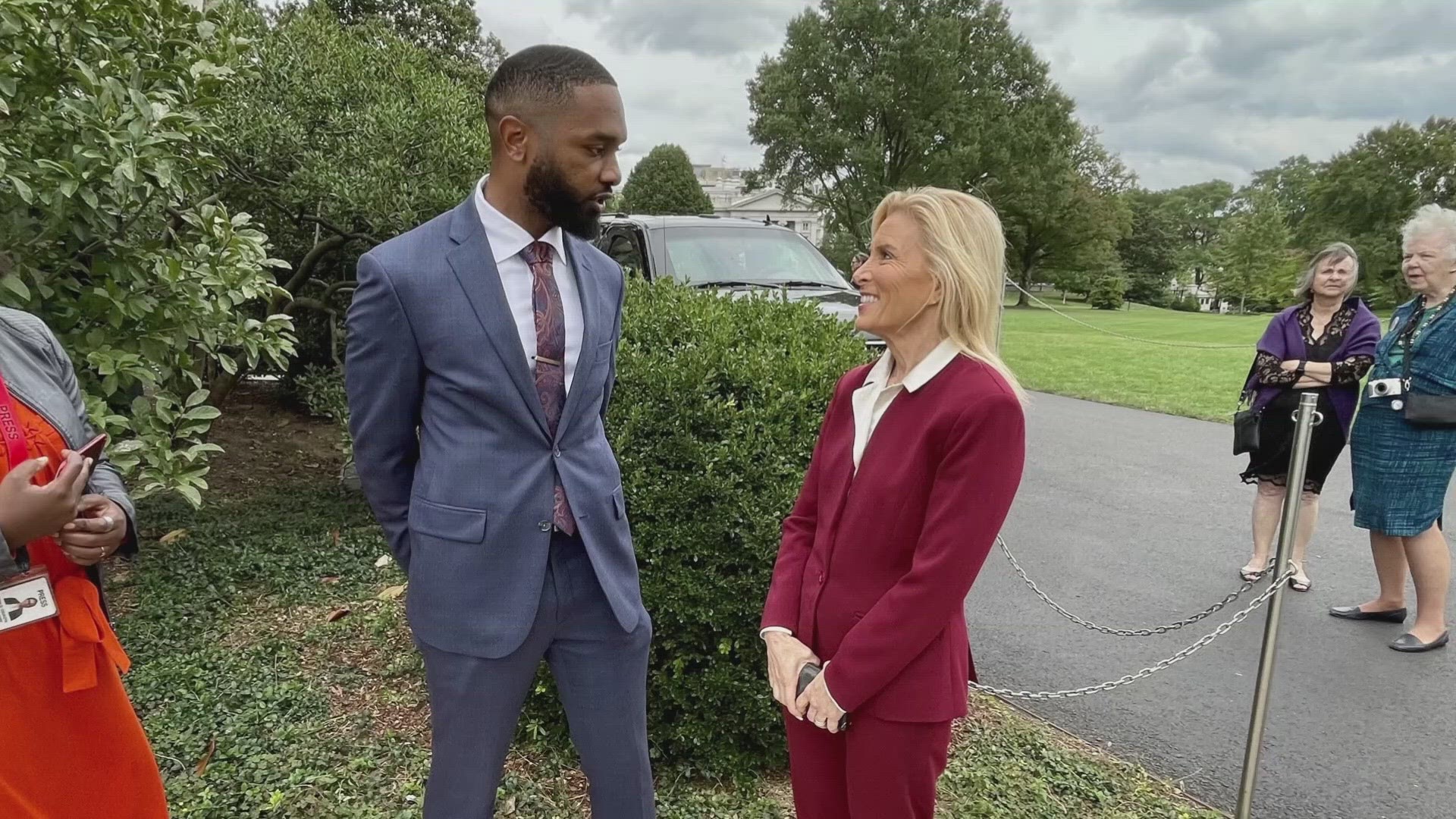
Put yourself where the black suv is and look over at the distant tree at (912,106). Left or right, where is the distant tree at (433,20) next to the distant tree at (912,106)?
left

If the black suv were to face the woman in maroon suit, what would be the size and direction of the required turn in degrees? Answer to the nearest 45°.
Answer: approximately 45° to its right

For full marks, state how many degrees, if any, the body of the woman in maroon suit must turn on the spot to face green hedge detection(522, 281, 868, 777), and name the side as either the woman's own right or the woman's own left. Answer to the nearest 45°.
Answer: approximately 90° to the woman's own right

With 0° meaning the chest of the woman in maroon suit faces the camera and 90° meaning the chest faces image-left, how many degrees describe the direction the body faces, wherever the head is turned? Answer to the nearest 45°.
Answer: approximately 45°

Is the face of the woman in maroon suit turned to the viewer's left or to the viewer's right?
to the viewer's left

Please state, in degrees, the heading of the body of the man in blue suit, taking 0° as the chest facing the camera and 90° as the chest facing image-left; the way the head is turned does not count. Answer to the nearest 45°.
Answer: approximately 315°

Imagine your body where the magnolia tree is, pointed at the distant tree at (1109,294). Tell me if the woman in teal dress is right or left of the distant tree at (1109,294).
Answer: right
